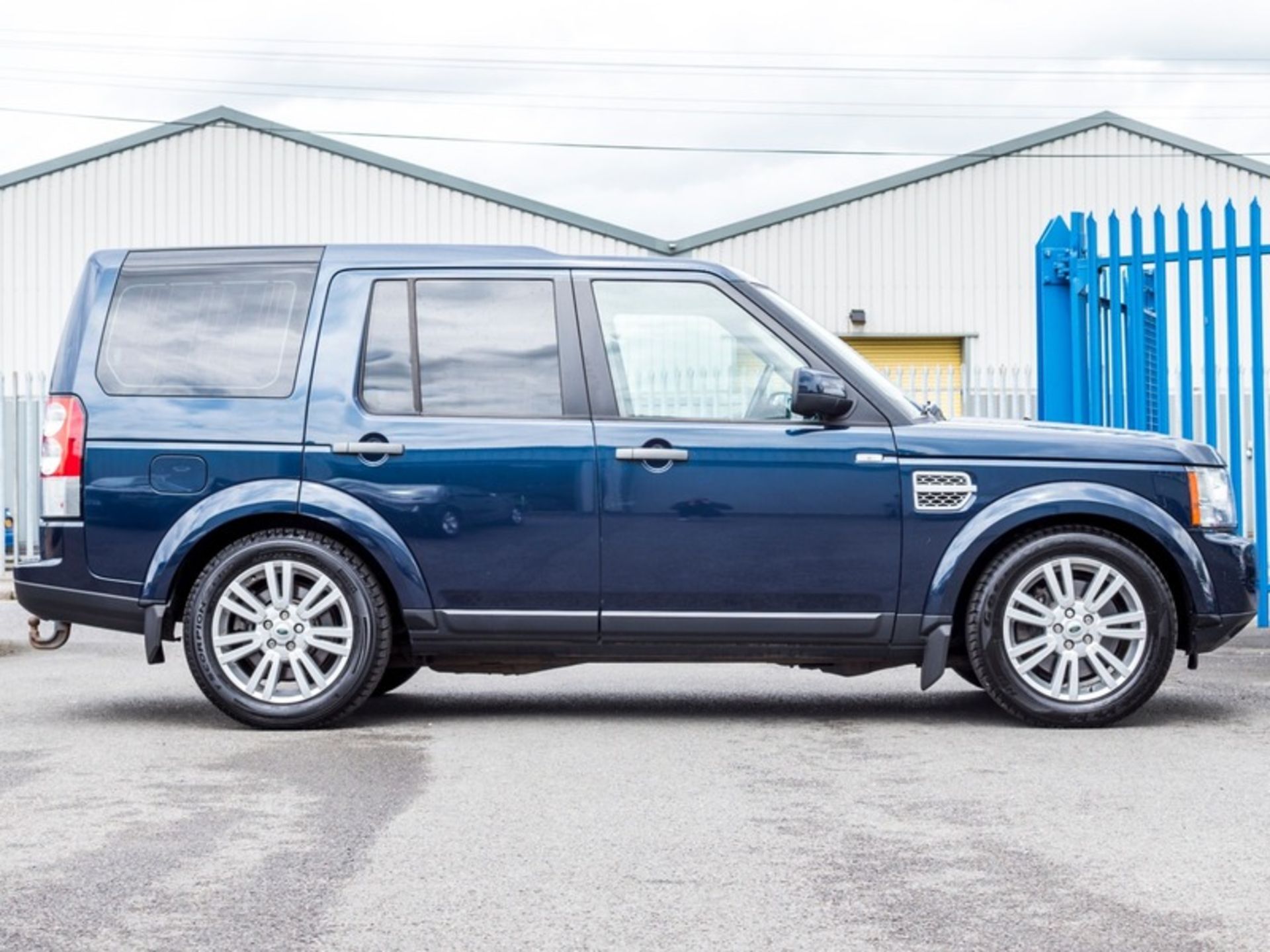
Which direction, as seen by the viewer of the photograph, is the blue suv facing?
facing to the right of the viewer

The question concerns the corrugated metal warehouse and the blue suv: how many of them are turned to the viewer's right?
1

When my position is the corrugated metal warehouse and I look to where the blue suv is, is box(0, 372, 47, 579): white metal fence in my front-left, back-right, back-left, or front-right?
front-right

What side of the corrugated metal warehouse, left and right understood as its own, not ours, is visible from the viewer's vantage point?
front

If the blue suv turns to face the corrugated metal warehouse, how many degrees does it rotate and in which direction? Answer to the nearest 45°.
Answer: approximately 90° to its left

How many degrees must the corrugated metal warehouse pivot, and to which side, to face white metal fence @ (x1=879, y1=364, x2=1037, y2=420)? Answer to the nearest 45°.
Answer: approximately 45° to its left

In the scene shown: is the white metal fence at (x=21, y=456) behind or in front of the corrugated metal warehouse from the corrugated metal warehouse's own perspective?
in front

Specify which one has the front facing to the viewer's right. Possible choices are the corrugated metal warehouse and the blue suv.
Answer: the blue suv

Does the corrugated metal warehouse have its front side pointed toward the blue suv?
yes

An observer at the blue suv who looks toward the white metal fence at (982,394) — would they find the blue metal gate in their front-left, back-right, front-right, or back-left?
front-right

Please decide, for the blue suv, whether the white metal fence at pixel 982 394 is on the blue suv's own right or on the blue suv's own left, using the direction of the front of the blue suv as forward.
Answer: on the blue suv's own left

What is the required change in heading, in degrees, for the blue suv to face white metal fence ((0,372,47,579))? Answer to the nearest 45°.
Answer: approximately 135° to its left

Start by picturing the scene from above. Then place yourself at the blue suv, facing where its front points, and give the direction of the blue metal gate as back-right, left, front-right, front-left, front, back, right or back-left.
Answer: front-left
